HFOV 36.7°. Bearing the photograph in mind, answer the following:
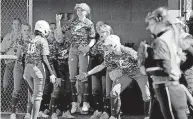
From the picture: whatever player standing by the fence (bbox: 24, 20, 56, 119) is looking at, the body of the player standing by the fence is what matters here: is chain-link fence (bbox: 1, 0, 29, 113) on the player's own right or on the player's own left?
on the player's own left

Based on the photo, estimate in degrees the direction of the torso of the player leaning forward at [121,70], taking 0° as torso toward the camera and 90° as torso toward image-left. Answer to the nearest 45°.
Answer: approximately 45°

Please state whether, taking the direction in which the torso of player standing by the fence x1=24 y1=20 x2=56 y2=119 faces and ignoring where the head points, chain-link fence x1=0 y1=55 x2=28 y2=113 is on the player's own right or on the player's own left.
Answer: on the player's own left

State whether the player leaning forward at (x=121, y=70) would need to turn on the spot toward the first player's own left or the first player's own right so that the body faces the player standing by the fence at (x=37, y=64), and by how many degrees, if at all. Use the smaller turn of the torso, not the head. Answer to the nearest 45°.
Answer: approximately 45° to the first player's own right

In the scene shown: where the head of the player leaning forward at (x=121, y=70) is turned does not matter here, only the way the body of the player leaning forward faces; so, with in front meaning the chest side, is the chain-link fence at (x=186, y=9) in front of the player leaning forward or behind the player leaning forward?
behind

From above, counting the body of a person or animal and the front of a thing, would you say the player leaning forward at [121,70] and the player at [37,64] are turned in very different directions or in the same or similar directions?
very different directions

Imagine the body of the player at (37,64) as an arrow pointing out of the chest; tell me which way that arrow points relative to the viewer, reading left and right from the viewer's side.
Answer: facing away from the viewer and to the right of the viewer
